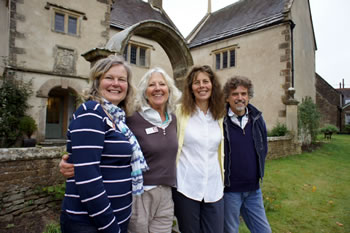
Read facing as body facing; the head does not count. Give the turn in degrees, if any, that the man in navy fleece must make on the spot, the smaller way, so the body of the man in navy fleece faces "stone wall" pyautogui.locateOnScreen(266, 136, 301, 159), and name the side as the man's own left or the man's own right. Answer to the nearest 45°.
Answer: approximately 180°

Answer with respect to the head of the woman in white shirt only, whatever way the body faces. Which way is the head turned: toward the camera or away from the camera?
toward the camera

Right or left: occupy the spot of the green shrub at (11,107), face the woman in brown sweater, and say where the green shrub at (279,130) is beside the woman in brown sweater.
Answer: left

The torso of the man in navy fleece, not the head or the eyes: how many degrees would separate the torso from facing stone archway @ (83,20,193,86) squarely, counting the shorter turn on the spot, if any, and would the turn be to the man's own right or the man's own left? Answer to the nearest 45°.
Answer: approximately 135° to the man's own right

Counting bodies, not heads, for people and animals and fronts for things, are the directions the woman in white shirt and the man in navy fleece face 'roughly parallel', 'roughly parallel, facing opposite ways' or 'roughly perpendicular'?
roughly parallel

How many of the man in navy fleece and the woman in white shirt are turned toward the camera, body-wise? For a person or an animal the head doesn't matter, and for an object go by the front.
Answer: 2

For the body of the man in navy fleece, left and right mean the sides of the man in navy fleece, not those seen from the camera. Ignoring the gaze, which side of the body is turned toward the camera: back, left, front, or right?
front

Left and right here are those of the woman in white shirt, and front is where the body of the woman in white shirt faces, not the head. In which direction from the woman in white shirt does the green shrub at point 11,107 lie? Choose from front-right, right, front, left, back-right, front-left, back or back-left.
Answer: back-right

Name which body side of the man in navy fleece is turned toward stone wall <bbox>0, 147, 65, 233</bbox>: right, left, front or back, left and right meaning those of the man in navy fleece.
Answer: right

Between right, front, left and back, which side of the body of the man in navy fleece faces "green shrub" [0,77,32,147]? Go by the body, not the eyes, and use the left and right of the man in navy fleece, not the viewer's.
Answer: right

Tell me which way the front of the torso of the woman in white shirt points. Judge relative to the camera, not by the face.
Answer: toward the camera

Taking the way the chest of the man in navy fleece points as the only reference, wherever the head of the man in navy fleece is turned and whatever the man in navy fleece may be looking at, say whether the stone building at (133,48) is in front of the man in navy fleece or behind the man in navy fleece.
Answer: behind

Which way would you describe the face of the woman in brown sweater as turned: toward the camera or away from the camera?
toward the camera

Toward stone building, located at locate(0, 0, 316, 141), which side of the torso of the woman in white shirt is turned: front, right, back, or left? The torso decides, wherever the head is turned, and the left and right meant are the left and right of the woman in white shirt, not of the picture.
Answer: back
